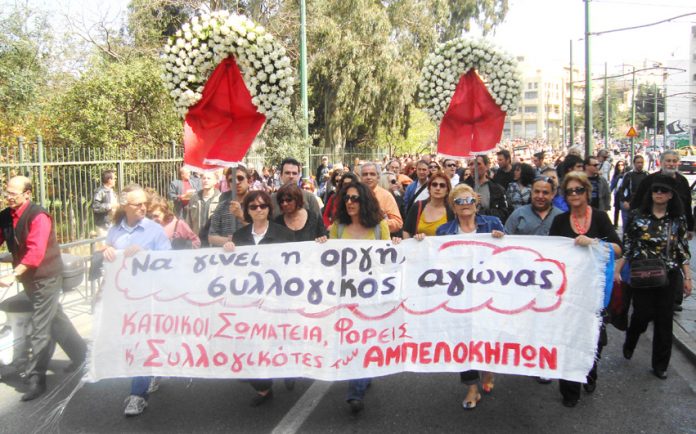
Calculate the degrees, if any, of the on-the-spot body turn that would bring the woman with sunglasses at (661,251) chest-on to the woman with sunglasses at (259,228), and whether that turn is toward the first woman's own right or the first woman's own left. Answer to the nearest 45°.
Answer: approximately 45° to the first woman's own right

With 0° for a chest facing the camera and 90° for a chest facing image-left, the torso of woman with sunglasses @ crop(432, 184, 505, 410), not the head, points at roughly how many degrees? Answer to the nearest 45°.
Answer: approximately 0°

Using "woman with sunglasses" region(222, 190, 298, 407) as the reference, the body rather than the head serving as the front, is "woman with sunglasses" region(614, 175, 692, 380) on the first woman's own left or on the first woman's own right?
on the first woman's own left

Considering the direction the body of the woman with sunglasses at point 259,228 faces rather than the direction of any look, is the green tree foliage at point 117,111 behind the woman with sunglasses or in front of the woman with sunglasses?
behind

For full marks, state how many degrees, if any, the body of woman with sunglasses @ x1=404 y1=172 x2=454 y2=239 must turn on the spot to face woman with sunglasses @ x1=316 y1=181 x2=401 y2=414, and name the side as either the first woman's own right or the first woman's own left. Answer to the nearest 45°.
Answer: approximately 45° to the first woman's own right
